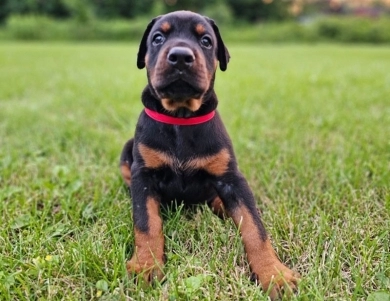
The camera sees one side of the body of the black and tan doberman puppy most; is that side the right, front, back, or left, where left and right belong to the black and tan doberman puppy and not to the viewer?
front
